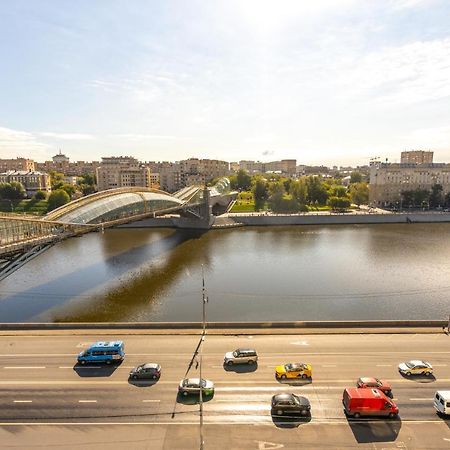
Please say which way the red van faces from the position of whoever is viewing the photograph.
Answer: facing to the right of the viewer

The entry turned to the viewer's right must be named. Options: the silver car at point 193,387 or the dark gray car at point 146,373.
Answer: the silver car

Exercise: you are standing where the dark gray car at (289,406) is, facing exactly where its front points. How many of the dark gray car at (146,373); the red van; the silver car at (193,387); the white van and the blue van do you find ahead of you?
2

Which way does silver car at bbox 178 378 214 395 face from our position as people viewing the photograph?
facing to the right of the viewer

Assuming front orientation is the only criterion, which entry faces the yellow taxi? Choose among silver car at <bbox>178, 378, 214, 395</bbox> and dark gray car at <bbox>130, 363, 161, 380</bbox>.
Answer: the silver car

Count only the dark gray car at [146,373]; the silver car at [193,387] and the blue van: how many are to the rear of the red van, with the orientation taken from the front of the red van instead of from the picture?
3

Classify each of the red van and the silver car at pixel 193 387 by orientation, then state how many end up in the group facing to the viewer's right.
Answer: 2

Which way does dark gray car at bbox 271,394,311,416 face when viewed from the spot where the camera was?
facing to the right of the viewer

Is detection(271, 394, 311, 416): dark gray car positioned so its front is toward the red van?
yes

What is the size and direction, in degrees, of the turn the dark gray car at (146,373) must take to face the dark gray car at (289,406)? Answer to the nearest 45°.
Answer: approximately 135° to its left

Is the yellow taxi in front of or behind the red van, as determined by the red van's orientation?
behind

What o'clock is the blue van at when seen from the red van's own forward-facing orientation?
The blue van is roughly at 6 o'clock from the red van.

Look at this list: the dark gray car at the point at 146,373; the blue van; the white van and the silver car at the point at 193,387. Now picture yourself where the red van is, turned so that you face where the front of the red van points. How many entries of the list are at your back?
3

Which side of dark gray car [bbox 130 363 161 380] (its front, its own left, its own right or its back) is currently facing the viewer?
left
